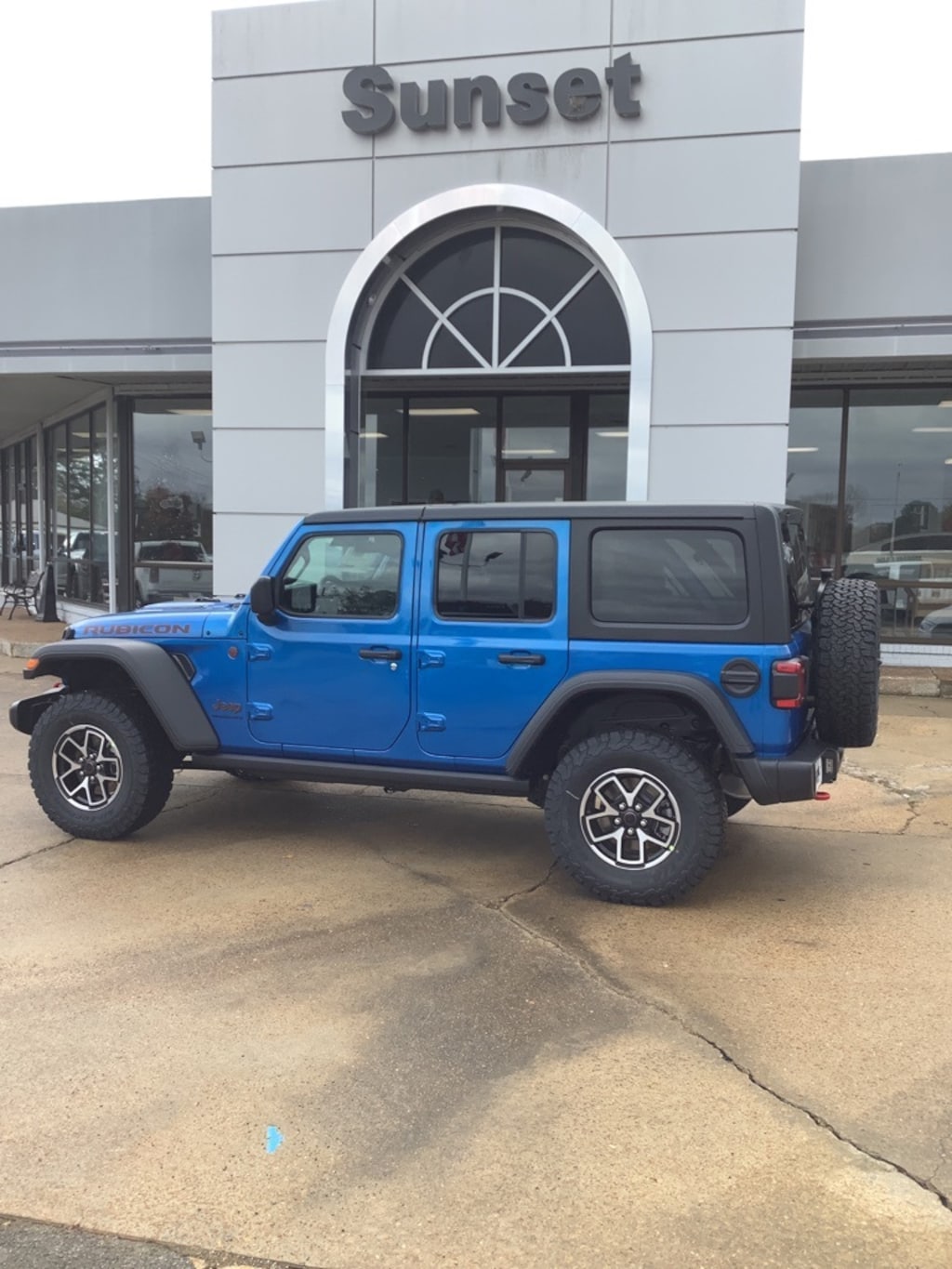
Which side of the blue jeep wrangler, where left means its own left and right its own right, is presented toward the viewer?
left

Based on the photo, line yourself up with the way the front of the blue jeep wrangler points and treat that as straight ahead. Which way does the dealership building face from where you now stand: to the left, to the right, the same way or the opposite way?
to the left

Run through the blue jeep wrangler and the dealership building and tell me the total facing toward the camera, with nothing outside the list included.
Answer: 1

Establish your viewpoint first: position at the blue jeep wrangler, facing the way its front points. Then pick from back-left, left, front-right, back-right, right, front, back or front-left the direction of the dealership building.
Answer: right

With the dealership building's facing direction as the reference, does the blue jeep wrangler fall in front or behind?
in front
